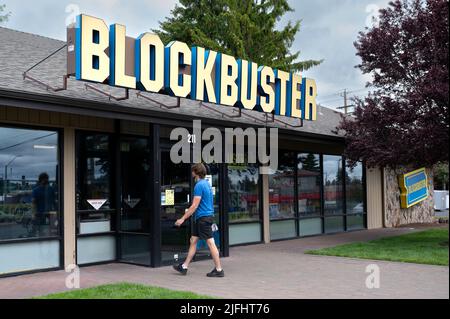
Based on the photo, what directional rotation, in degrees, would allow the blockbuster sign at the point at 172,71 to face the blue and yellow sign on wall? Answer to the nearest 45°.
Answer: approximately 90° to its left

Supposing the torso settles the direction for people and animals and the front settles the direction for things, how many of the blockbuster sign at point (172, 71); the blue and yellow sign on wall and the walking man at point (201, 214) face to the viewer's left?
1

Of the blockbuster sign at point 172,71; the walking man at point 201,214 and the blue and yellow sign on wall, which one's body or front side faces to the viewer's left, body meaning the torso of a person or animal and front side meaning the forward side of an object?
the walking man

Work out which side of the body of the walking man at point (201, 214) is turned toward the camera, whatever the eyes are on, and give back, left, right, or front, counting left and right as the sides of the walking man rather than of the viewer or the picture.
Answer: left

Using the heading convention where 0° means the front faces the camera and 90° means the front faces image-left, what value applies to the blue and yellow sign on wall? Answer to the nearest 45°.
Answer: approximately 315°

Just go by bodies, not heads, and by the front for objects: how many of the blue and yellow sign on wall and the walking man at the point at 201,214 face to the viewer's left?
1

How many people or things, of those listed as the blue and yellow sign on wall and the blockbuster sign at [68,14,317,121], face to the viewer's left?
0

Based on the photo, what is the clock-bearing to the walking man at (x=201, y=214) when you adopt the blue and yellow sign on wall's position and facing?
The walking man is roughly at 2 o'clock from the blue and yellow sign on wall.

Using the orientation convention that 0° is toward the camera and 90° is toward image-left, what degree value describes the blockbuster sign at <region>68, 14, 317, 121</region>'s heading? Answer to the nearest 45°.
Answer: approximately 315°

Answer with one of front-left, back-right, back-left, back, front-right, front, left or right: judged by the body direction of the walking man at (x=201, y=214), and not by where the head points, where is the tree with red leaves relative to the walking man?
back-right
